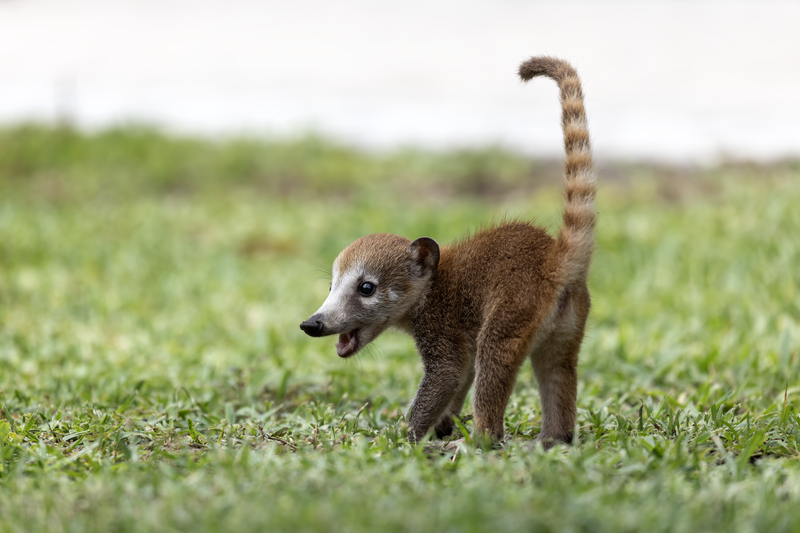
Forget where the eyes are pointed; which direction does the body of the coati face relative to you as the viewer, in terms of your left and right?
facing away from the viewer and to the left of the viewer
